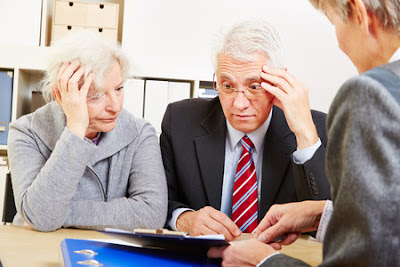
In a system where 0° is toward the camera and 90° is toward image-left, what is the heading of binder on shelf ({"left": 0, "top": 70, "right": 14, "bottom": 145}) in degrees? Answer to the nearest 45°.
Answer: approximately 0°

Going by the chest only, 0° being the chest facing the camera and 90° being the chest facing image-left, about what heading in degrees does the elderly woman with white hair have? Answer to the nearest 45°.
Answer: approximately 315°

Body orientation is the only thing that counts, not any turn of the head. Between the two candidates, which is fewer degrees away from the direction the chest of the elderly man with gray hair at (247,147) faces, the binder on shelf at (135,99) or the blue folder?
the blue folder

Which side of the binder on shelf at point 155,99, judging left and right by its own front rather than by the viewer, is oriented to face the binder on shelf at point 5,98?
right

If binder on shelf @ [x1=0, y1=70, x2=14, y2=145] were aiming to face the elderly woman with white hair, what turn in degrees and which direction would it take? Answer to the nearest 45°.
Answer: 0° — it already faces them

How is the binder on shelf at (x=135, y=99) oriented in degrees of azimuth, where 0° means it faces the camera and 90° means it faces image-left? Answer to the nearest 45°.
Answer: approximately 0°

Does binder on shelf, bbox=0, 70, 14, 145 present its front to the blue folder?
yes

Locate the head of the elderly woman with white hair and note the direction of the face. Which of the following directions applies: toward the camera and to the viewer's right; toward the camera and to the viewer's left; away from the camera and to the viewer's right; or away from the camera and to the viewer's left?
toward the camera and to the viewer's right

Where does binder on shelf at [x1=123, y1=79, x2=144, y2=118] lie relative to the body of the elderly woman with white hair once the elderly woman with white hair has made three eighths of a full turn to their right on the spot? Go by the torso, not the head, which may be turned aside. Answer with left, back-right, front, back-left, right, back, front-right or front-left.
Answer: right
